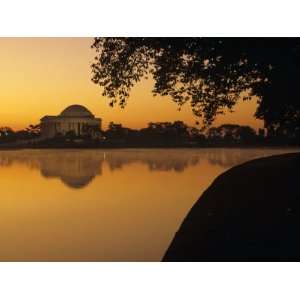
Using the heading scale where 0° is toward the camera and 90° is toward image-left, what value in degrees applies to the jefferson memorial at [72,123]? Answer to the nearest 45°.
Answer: approximately 45°
